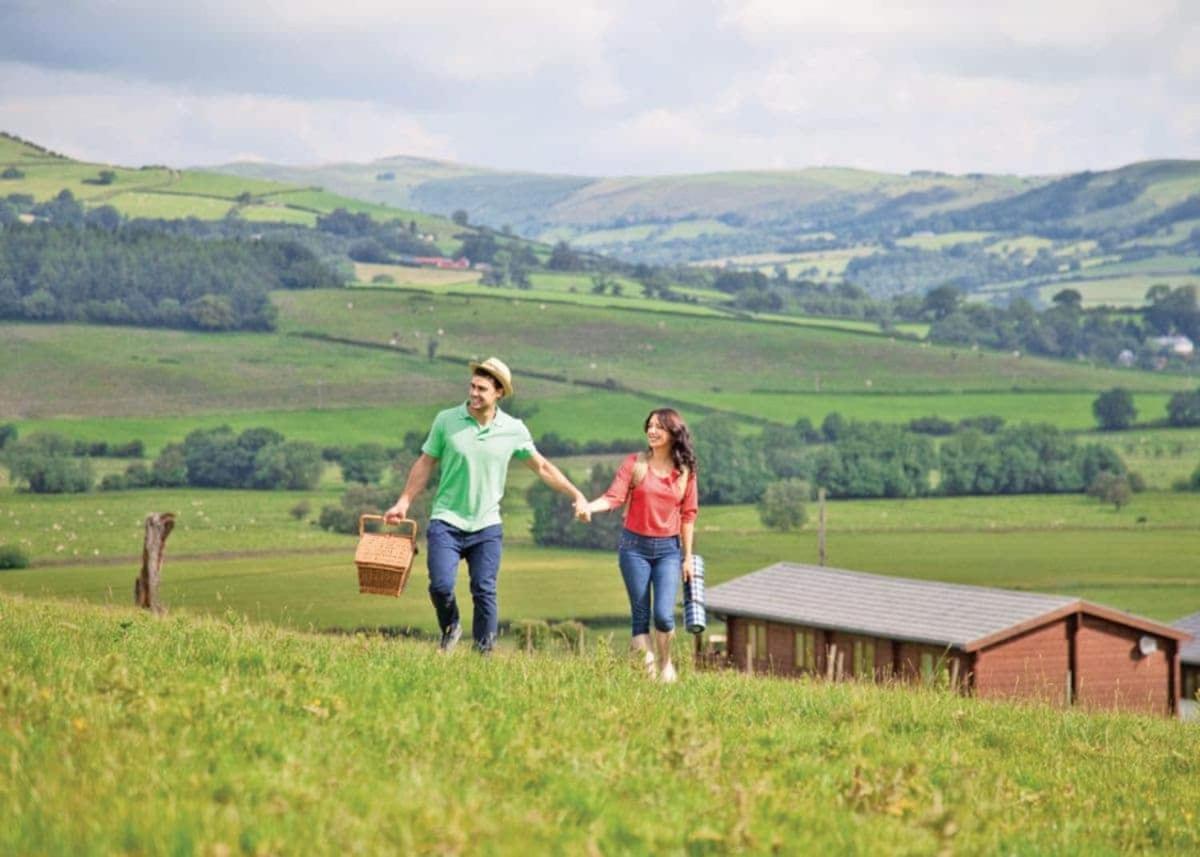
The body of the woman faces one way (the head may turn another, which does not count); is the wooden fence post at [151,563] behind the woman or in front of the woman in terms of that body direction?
behind

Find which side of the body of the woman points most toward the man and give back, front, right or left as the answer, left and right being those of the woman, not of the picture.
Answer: right

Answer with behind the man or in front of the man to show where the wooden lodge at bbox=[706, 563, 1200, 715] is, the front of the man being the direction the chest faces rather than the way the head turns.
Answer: behind

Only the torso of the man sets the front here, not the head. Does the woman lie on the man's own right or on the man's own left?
on the man's own left

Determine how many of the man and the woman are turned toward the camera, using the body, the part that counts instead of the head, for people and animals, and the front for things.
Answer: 2

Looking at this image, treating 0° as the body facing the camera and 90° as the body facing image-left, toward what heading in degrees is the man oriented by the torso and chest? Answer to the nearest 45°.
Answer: approximately 0°
